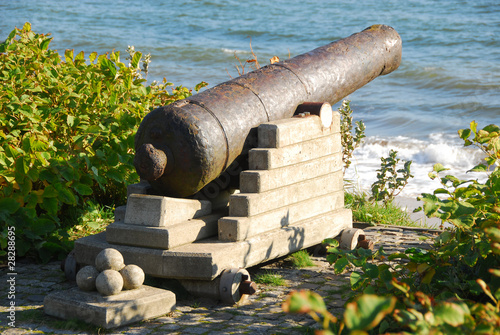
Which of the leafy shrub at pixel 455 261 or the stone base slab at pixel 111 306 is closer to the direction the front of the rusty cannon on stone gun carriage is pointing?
the leafy shrub

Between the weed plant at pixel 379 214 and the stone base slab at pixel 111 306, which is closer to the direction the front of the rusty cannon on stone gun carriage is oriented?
the weed plant

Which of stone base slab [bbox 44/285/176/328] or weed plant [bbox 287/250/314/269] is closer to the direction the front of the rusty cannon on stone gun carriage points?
the weed plant

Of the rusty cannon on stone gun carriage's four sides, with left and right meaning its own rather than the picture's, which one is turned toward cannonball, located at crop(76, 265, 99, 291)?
back

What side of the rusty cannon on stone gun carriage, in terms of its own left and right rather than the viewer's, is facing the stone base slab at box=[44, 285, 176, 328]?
back

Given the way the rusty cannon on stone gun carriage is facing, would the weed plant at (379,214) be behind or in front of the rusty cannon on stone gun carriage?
in front

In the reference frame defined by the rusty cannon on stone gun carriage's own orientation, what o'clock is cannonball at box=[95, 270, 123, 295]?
The cannonball is roughly at 6 o'clock from the rusty cannon on stone gun carriage.

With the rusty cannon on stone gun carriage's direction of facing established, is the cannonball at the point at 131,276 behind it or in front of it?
behind

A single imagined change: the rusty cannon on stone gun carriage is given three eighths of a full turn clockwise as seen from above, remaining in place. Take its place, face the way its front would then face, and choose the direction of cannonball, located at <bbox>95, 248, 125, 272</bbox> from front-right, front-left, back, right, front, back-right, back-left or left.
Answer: front-right

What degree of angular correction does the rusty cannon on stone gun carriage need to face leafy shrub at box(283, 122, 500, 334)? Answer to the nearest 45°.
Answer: approximately 90° to its right

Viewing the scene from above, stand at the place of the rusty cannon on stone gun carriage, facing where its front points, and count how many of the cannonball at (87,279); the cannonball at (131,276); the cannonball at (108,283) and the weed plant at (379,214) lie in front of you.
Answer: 1

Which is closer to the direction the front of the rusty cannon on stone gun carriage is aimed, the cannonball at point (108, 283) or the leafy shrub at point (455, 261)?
the leafy shrub

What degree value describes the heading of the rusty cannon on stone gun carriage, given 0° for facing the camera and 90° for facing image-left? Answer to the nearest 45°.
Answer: approximately 225°

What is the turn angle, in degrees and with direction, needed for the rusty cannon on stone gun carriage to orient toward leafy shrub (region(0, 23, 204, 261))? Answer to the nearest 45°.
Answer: approximately 90° to its left

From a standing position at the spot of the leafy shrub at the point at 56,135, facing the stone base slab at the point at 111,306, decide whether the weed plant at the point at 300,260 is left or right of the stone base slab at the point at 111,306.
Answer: left

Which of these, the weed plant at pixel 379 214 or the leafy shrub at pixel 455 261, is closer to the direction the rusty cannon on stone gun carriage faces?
the weed plant
